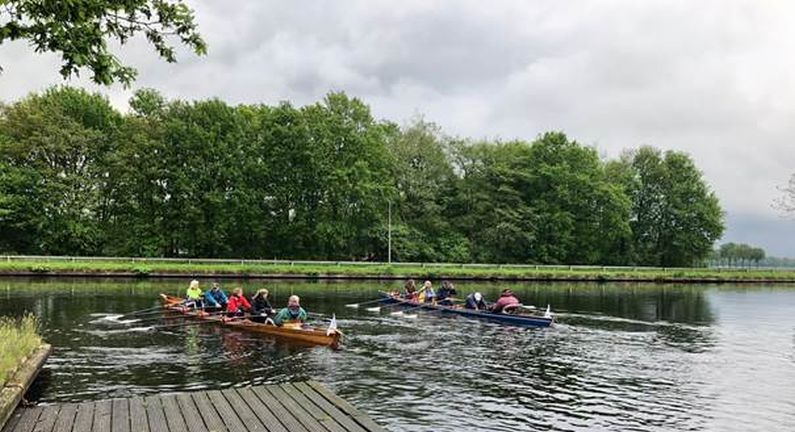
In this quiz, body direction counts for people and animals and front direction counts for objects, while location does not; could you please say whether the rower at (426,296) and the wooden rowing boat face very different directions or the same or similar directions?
very different directions

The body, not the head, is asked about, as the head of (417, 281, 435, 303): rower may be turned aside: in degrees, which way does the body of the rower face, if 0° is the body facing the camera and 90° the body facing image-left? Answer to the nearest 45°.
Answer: approximately 315°

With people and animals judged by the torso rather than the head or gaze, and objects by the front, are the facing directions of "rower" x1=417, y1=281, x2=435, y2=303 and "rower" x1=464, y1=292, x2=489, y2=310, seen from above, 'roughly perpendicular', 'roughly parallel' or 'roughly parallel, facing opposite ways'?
roughly parallel

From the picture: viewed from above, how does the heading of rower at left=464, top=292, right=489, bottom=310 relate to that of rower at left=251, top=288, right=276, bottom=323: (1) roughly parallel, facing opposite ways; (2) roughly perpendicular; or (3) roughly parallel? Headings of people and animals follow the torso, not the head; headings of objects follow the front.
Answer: roughly parallel

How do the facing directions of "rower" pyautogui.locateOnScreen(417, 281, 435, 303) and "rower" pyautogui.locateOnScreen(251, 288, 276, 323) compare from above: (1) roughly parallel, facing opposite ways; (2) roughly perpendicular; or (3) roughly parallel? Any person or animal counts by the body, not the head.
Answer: roughly parallel
